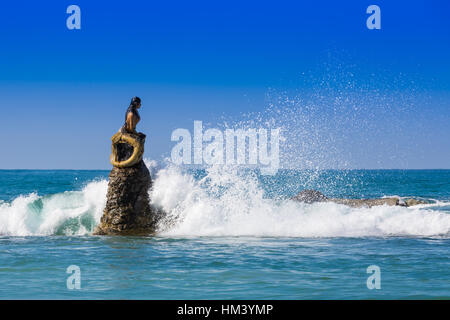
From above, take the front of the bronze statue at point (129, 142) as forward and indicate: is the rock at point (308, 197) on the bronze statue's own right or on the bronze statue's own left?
on the bronze statue's own left

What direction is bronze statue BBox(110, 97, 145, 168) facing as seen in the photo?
to the viewer's right
